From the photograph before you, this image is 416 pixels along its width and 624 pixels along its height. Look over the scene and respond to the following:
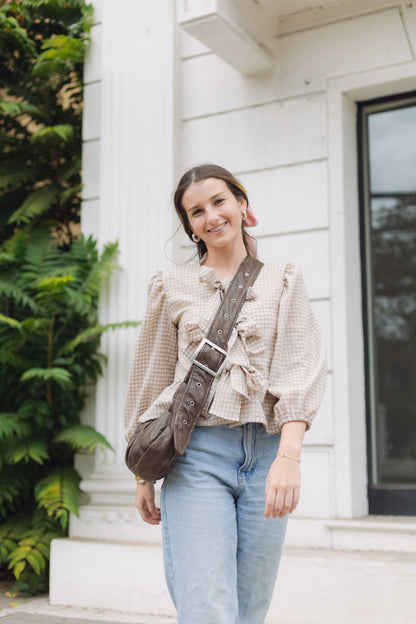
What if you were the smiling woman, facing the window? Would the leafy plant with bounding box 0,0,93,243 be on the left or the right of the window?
left

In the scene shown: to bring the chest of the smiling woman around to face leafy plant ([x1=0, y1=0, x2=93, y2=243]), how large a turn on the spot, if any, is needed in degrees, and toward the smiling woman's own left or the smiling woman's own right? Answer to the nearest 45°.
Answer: approximately 135° to the smiling woman's own right

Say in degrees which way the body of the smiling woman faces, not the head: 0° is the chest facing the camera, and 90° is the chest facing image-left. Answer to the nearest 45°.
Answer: approximately 0°

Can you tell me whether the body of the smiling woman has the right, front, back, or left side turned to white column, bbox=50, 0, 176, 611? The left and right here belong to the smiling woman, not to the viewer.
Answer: back

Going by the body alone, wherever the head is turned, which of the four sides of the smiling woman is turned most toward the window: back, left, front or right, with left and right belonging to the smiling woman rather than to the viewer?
back
